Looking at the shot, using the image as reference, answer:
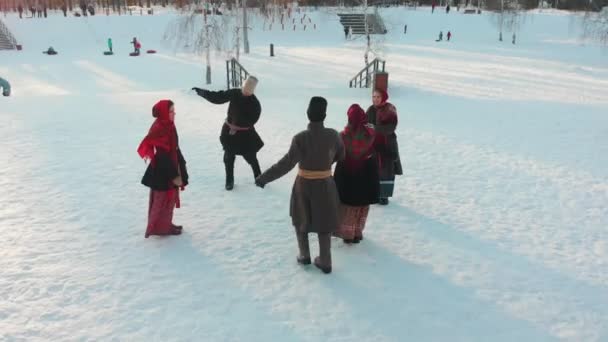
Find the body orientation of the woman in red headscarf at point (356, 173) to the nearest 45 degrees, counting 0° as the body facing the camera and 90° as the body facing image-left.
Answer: approximately 180°

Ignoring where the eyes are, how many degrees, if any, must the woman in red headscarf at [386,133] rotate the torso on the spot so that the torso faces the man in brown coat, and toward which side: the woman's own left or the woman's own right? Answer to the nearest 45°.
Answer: approximately 45° to the woman's own left

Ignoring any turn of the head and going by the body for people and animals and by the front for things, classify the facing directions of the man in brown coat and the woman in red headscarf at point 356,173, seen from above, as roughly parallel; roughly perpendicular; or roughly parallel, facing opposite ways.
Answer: roughly parallel

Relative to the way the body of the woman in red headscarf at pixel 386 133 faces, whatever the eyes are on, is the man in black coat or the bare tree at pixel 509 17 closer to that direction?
the man in black coat

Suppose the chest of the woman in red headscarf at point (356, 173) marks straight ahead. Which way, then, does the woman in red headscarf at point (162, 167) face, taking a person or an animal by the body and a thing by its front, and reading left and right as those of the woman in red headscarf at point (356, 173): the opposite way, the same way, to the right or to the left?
to the right

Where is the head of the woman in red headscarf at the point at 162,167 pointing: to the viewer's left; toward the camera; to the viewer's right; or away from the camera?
to the viewer's right

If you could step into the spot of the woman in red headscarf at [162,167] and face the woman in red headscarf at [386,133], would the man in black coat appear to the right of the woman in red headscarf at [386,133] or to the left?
left

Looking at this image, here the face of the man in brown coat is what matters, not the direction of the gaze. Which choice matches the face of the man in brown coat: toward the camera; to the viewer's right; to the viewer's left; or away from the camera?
away from the camera

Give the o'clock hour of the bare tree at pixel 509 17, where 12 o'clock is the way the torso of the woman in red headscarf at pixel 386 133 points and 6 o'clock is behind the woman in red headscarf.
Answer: The bare tree is roughly at 5 o'clock from the woman in red headscarf.

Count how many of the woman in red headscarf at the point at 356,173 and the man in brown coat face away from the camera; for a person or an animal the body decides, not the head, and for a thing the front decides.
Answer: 2

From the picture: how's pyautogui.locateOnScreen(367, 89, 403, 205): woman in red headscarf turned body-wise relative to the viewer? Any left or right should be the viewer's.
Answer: facing the viewer and to the left of the viewer

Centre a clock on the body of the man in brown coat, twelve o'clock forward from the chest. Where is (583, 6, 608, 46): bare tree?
The bare tree is roughly at 1 o'clock from the man in brown coat.

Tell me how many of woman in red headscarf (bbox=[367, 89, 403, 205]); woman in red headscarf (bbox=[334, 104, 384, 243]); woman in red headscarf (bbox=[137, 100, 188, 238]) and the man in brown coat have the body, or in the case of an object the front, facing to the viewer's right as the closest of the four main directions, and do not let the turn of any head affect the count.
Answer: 1

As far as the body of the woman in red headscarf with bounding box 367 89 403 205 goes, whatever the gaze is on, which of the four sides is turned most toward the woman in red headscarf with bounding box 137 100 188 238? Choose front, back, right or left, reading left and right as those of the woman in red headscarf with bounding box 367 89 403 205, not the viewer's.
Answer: front

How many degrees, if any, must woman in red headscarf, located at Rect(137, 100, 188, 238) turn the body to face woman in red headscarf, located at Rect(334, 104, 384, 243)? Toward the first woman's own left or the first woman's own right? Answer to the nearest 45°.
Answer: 0° — they already face them

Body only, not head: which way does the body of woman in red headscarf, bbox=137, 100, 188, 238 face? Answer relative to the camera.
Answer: to the viewer's right

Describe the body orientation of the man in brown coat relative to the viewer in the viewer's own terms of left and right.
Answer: facing away from the viewer
